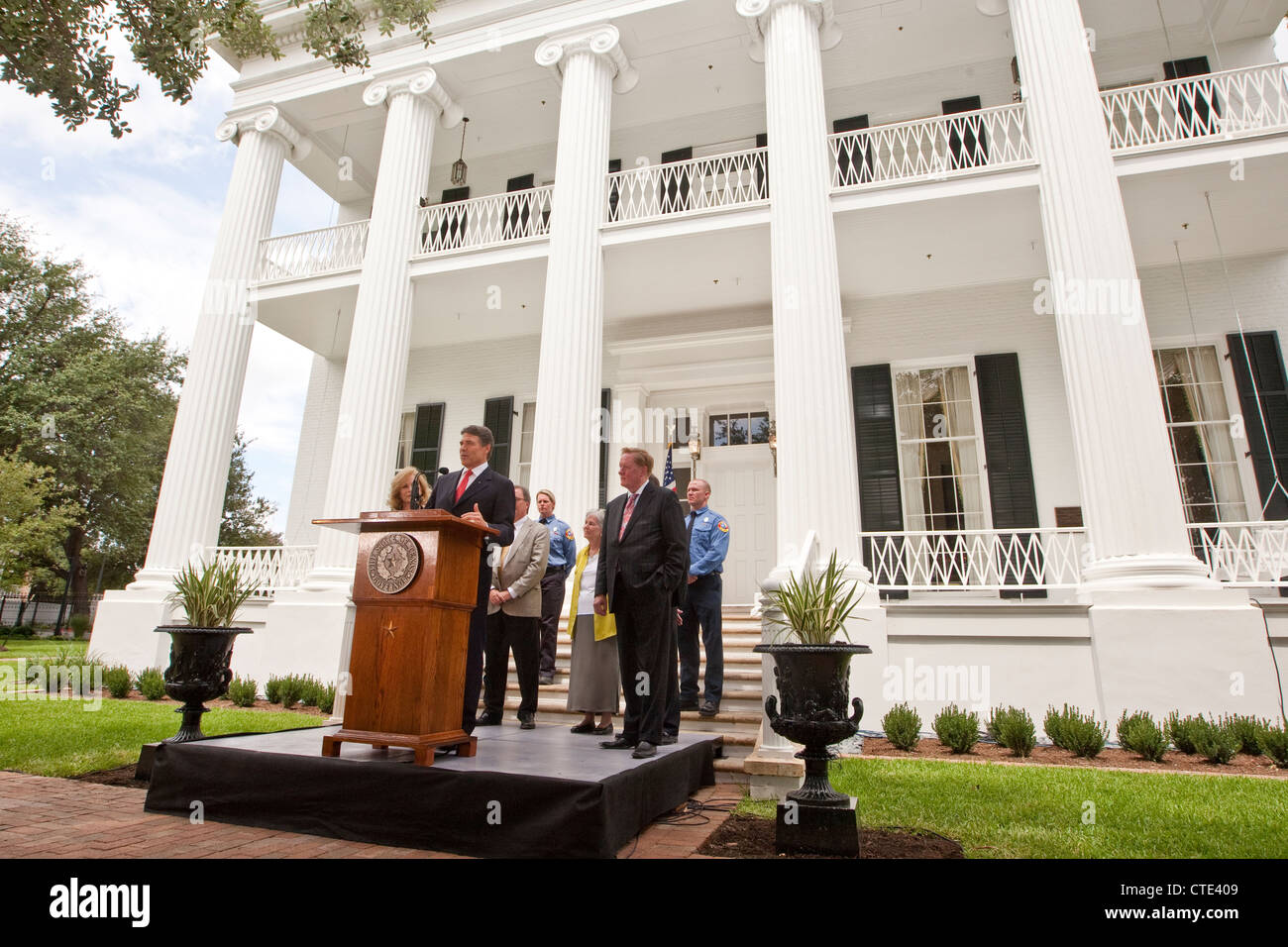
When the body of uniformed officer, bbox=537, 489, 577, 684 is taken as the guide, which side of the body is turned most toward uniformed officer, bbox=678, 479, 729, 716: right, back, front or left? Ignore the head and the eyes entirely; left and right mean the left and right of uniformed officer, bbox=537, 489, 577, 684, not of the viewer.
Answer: left

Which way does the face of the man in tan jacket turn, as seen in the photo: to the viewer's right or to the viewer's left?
to the viewer's left

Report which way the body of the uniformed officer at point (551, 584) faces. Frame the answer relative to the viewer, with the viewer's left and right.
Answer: facing the viewer and to the left of the viewer

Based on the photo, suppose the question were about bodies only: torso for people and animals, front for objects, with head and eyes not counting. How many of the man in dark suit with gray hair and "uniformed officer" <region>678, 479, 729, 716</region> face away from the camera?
0

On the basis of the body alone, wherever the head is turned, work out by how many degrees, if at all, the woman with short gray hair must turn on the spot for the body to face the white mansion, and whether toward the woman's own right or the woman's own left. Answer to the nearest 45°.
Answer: approximately 180°

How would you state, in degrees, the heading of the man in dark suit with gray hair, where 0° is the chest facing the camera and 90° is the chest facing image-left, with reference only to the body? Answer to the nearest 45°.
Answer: approximately 45°

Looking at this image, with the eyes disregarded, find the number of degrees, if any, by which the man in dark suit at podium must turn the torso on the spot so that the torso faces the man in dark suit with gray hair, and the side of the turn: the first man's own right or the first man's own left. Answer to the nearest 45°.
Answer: approximately 135° to the first man's own left

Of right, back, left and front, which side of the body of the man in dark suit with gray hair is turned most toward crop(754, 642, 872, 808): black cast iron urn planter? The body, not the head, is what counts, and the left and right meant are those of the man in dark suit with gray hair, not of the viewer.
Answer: left

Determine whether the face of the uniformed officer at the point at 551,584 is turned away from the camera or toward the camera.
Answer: toward the camera

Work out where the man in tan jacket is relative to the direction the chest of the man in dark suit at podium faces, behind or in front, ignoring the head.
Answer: behind

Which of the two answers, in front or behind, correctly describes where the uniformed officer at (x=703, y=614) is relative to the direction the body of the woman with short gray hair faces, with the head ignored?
behind

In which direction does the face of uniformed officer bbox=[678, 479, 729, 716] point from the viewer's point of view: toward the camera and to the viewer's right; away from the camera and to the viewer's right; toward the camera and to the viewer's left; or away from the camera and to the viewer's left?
toward the camera and to the viewer's left
